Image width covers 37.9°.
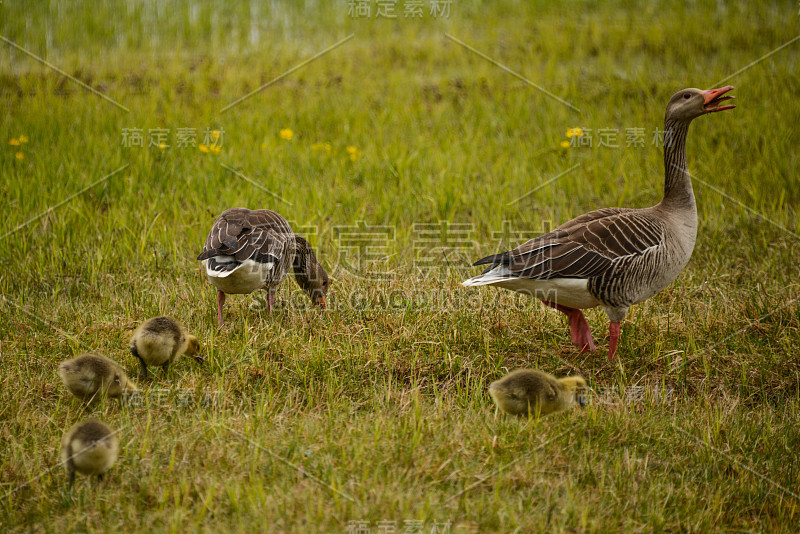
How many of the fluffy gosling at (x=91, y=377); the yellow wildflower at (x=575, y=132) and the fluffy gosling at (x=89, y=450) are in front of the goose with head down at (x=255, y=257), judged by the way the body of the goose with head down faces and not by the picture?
1

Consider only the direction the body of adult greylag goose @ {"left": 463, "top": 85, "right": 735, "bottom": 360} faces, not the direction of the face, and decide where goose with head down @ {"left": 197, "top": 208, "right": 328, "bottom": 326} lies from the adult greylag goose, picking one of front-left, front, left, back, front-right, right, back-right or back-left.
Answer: back

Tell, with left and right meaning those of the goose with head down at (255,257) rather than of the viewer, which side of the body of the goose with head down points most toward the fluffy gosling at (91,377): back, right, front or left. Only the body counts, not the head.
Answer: back

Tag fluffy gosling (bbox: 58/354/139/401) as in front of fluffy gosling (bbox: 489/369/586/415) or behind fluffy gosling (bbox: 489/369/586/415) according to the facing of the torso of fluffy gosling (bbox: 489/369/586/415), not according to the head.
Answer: behind

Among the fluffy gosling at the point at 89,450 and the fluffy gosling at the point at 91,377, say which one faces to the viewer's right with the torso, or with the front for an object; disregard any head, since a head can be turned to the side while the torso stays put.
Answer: the fluffy gosling at the point at 91,377

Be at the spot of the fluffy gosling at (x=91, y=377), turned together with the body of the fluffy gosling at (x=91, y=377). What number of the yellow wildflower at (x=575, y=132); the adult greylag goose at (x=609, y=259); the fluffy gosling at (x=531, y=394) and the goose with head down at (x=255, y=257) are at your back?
0

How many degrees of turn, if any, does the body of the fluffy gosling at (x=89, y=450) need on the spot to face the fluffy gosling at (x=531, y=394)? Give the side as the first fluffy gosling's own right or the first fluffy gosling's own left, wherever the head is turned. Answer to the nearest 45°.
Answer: approximately 90° to the first fluffy gosling's own right

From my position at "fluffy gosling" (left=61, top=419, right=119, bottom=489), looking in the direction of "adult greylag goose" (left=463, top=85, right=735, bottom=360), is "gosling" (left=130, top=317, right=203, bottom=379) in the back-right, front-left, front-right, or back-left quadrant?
front-left

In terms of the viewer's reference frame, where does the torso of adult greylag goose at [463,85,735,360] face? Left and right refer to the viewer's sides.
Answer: facing to the right of the viewer

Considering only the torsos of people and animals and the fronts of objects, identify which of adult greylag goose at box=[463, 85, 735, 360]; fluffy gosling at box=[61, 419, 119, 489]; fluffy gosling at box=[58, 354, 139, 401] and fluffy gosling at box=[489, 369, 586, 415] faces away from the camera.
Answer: fluffy gosling at box=[61, 419, 119, 489]

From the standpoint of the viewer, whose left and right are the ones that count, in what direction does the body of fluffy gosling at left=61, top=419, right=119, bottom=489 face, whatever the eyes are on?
facing away from the viewer

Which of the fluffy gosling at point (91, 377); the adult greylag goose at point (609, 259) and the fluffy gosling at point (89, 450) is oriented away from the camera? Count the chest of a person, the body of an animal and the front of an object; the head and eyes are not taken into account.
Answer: the fluffy gosling at point (89, 450)

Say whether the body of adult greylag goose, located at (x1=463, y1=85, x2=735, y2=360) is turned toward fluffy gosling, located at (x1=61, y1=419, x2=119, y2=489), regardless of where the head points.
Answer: no

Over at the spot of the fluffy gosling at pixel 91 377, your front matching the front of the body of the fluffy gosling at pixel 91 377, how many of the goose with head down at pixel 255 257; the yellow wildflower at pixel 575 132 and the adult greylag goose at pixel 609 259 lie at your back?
0

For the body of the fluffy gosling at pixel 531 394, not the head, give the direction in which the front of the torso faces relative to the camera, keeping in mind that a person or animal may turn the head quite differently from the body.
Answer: to the viewer's right

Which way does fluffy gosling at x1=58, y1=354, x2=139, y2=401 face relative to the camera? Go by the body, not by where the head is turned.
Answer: to the viewer's right
